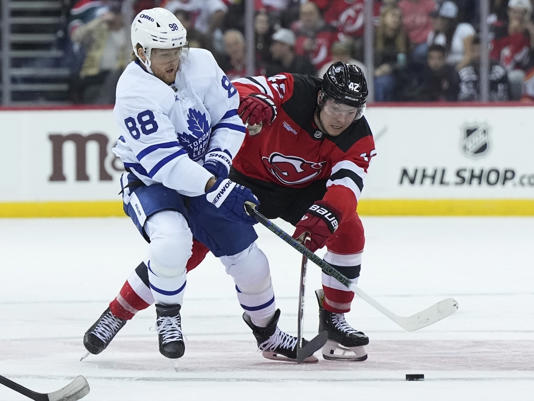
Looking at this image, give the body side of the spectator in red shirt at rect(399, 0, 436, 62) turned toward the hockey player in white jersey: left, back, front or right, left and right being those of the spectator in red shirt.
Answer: front

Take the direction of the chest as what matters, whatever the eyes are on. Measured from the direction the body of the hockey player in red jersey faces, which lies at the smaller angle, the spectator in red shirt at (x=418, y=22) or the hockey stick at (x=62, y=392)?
the hockey stick

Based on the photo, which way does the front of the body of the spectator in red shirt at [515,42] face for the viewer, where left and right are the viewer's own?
facing the viewer

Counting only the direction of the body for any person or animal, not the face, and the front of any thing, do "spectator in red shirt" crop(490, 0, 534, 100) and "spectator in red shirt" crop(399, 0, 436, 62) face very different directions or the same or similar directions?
same or similar directions

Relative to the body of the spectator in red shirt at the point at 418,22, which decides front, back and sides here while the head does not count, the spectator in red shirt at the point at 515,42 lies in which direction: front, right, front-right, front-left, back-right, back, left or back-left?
left

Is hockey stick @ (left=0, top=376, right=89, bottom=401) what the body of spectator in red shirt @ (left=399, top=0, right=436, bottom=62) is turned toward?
yes

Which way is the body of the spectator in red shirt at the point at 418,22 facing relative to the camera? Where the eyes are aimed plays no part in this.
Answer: toward the camera

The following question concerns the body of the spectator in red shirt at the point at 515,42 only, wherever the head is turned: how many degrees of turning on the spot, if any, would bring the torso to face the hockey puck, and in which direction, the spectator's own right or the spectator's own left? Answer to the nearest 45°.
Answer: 0° — they already face it

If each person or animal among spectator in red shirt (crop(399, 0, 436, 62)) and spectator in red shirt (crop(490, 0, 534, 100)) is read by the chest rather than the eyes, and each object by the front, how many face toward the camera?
2

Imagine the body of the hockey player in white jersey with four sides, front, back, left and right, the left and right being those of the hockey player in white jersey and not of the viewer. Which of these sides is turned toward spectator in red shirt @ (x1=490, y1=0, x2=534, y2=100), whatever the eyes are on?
left

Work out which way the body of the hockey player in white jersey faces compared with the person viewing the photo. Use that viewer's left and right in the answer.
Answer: facing the viewer and to the right of the viewer

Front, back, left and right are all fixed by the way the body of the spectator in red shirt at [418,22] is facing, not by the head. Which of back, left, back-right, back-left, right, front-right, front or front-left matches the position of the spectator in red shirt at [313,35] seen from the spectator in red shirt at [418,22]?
right

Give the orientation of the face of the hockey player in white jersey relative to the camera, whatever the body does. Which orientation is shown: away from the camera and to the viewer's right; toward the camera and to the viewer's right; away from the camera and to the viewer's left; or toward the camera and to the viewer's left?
toward the camera and to the viewer's right
